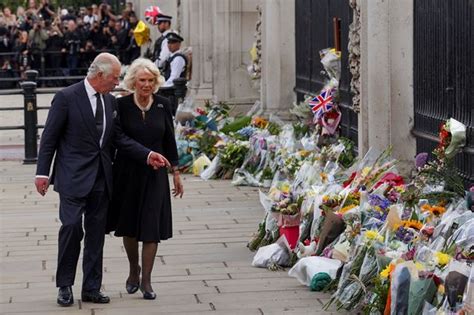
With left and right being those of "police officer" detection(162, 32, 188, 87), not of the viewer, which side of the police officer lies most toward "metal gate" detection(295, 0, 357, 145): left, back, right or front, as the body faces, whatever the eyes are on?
left

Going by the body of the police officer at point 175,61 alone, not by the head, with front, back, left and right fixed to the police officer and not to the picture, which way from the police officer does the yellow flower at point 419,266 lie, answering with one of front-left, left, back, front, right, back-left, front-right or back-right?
front-left

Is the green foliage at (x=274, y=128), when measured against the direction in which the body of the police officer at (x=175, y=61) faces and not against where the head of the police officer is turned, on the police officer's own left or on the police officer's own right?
on the police officer's own left

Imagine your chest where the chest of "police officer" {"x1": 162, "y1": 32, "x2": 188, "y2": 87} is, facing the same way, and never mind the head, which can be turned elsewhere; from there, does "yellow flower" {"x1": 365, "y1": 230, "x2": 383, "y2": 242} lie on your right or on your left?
on your left

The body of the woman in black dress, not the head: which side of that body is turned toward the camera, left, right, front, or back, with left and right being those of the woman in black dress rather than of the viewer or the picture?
front

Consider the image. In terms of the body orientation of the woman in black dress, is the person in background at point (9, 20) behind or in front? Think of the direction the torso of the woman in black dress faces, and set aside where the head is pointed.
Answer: behind

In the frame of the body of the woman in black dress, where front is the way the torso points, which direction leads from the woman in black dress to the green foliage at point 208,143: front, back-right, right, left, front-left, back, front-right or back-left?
back

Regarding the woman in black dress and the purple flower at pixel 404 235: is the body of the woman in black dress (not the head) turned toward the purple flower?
no

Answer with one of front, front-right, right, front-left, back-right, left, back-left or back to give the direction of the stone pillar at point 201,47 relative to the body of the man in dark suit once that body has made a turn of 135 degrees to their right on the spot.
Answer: right

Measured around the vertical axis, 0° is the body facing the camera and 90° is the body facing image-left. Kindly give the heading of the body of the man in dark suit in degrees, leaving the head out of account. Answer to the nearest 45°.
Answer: approximately 315°

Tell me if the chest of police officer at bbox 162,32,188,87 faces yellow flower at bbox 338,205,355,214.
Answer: no

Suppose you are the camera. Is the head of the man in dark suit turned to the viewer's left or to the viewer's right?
to the viewer's right

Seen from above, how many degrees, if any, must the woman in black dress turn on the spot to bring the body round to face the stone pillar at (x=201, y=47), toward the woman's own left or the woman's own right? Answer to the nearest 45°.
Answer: approximately 180°

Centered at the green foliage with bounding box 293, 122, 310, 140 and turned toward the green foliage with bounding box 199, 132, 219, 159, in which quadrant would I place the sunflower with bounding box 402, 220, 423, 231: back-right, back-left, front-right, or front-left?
back-left

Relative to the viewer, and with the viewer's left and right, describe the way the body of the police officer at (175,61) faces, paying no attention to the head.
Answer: facing the viewer and to the left of the viewer

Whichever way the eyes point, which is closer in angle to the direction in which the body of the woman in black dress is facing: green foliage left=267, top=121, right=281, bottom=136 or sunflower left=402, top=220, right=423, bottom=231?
the sunflower

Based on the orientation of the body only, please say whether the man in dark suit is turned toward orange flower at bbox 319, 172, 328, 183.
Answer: no
